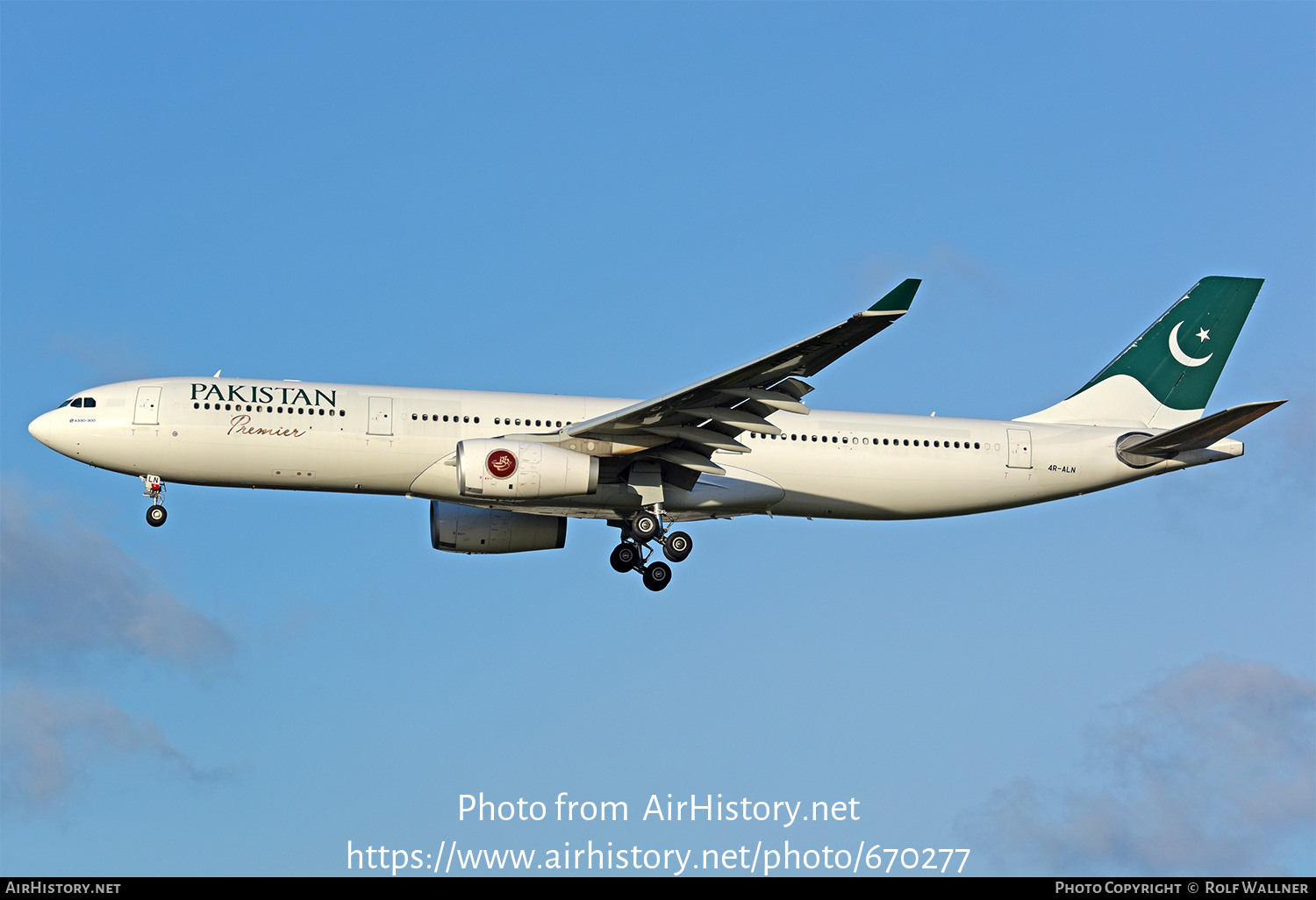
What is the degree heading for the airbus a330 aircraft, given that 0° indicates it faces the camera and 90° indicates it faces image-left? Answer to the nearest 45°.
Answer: approximately 90°
